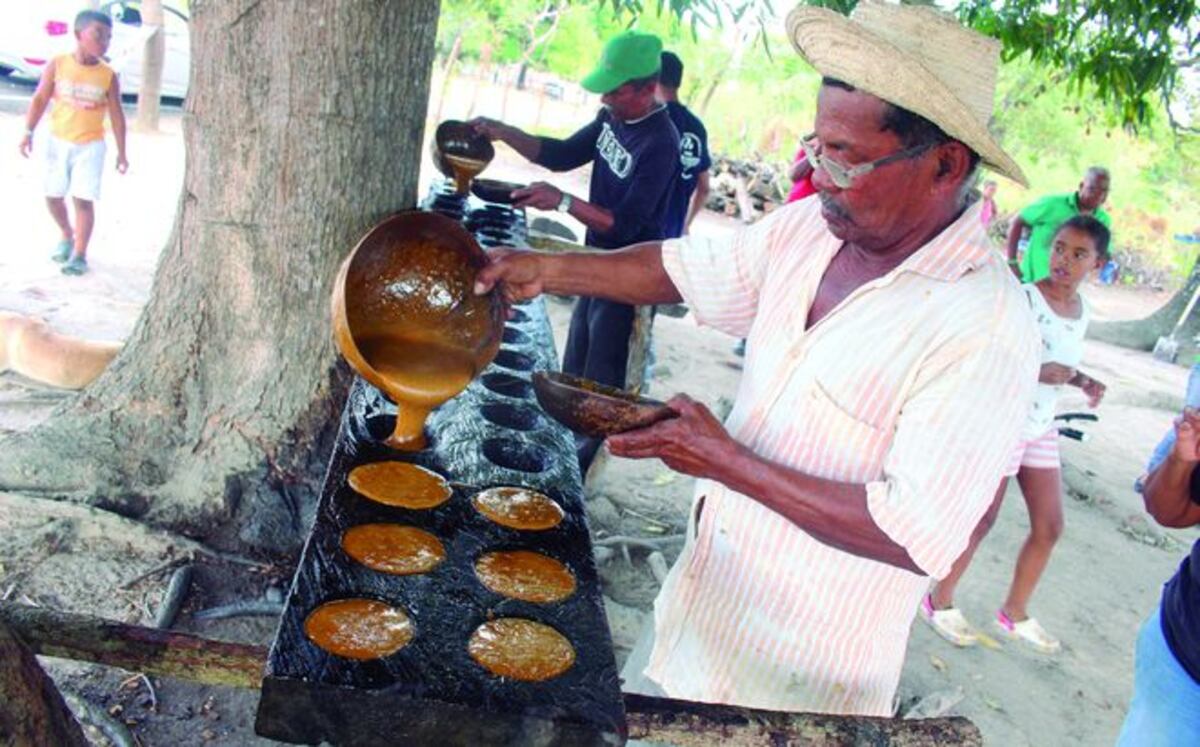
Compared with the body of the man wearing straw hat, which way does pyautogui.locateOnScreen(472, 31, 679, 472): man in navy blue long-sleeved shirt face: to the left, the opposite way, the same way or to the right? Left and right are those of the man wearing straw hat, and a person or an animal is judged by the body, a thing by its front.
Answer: the same way

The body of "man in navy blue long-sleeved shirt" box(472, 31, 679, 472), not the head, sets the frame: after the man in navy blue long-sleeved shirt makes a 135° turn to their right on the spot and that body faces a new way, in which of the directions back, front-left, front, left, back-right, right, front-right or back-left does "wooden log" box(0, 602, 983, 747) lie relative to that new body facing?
back

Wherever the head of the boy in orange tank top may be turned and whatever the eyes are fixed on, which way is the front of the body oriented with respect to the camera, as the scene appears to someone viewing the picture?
toward the camera

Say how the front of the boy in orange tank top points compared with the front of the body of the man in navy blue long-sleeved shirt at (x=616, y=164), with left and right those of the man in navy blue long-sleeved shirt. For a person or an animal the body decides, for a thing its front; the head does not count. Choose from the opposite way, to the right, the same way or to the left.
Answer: to the left

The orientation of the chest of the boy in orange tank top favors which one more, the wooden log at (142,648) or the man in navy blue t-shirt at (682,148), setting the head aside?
the wooden log

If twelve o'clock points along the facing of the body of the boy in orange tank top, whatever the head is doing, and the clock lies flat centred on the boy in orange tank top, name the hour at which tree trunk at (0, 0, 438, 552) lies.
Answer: The tree trunk is roughly at 12 o'clock from the boy in orange tank top.

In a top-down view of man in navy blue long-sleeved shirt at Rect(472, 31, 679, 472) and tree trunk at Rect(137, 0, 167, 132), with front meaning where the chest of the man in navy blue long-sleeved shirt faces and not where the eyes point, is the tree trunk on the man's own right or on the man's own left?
on the man's own right

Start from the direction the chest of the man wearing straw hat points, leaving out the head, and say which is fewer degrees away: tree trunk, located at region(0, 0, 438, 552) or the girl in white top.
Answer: the tree trunk

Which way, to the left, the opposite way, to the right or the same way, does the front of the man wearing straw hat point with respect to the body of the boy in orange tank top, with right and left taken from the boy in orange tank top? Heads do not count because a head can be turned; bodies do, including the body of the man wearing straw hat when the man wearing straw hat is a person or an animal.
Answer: to the right

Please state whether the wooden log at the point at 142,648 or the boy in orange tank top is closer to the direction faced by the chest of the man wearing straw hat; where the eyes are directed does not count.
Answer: the wooden log

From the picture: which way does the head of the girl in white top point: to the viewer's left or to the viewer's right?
to the viewer's left

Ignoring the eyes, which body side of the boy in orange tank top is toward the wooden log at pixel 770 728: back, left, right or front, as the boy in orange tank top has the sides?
front

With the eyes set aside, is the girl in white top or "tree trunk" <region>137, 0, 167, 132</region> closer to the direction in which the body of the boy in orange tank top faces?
the girl in white top

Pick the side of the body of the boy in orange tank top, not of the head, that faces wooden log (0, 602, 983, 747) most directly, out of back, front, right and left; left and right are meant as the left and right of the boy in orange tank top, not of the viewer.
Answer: front

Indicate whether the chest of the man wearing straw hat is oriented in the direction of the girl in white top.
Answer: no

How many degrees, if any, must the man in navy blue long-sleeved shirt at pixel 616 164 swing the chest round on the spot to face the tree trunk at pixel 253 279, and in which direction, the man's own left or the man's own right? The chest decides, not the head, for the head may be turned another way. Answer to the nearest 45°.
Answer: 0° — they already face it

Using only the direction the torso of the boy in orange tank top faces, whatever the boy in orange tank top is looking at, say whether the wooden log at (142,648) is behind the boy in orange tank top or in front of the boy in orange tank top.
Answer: in front
